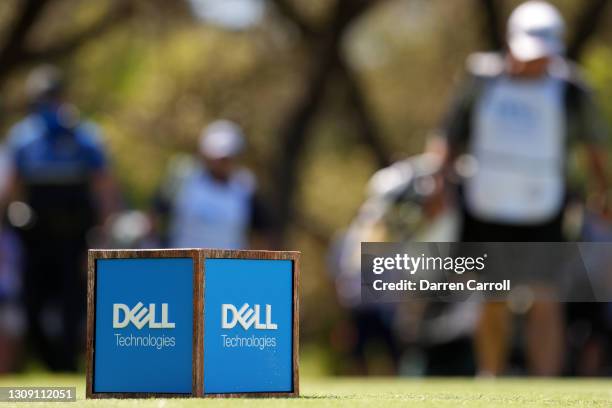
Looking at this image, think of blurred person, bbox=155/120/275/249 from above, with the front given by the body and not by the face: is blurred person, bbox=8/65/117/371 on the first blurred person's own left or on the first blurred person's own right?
on the first blurred person's own right

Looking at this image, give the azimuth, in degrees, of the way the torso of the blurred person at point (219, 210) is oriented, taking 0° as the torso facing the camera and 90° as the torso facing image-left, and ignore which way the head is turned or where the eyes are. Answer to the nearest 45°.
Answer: approximately 0°

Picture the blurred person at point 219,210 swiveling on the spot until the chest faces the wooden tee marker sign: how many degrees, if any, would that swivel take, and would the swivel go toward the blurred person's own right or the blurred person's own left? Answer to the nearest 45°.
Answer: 0° — they already face it

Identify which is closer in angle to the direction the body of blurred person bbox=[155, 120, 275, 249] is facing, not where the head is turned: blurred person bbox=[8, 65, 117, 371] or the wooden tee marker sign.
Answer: the wooden tee marker sign

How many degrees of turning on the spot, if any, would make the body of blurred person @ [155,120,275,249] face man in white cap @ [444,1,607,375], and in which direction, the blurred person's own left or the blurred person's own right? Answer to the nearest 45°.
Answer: approximately 45° to the blurred person's own left

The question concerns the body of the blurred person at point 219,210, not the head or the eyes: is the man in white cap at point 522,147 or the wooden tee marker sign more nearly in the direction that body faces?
the wooden tee marker sign

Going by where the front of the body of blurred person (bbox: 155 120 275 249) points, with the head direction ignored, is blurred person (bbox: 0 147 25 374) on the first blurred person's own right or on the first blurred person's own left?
on the first blurred person's own right
